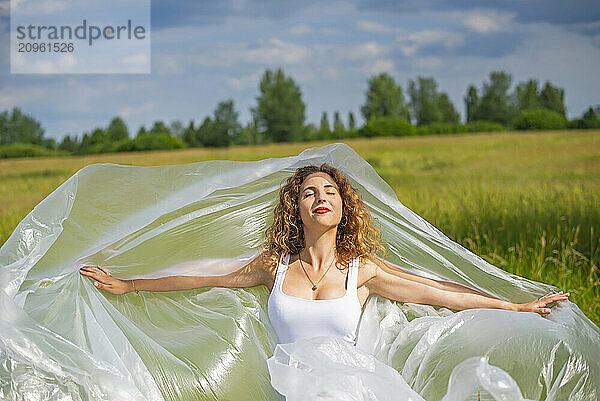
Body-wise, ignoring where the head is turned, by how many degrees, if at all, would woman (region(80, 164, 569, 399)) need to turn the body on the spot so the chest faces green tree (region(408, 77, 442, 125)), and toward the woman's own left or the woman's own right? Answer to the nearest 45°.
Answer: approximately 180°

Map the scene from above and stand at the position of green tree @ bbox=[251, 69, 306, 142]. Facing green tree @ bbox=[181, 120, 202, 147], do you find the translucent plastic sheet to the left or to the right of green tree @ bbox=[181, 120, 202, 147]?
left

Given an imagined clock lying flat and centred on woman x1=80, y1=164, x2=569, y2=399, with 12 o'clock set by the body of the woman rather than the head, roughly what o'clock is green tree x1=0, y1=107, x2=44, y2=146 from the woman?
The green tree is roughly at 5 o'clock from the woman.

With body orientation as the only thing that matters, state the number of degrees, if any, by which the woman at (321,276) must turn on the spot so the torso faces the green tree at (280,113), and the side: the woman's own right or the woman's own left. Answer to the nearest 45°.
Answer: approximately 180°

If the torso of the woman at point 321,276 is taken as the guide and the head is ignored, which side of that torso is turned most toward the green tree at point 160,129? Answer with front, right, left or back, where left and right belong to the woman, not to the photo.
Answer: back

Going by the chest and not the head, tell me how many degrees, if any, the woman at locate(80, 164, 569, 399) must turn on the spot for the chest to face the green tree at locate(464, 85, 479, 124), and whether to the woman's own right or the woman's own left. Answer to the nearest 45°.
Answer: approximately 180°

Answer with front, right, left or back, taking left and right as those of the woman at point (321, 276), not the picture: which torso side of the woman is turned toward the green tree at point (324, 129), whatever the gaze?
back

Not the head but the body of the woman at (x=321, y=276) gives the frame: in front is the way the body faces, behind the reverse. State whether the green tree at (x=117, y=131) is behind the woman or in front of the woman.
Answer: behind

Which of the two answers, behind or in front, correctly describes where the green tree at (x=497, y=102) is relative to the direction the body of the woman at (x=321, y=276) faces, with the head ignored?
behind

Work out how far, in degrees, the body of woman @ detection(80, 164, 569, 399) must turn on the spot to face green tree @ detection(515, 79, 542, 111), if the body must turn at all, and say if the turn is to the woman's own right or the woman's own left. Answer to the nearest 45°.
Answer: approximately 180°

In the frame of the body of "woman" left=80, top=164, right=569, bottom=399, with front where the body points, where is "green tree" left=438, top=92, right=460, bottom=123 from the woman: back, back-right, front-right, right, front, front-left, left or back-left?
back

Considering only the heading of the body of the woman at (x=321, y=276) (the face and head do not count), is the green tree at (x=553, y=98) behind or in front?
behind

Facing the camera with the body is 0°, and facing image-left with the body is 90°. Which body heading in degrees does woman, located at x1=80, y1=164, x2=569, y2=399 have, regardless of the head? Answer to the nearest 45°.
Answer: approximately 0°
